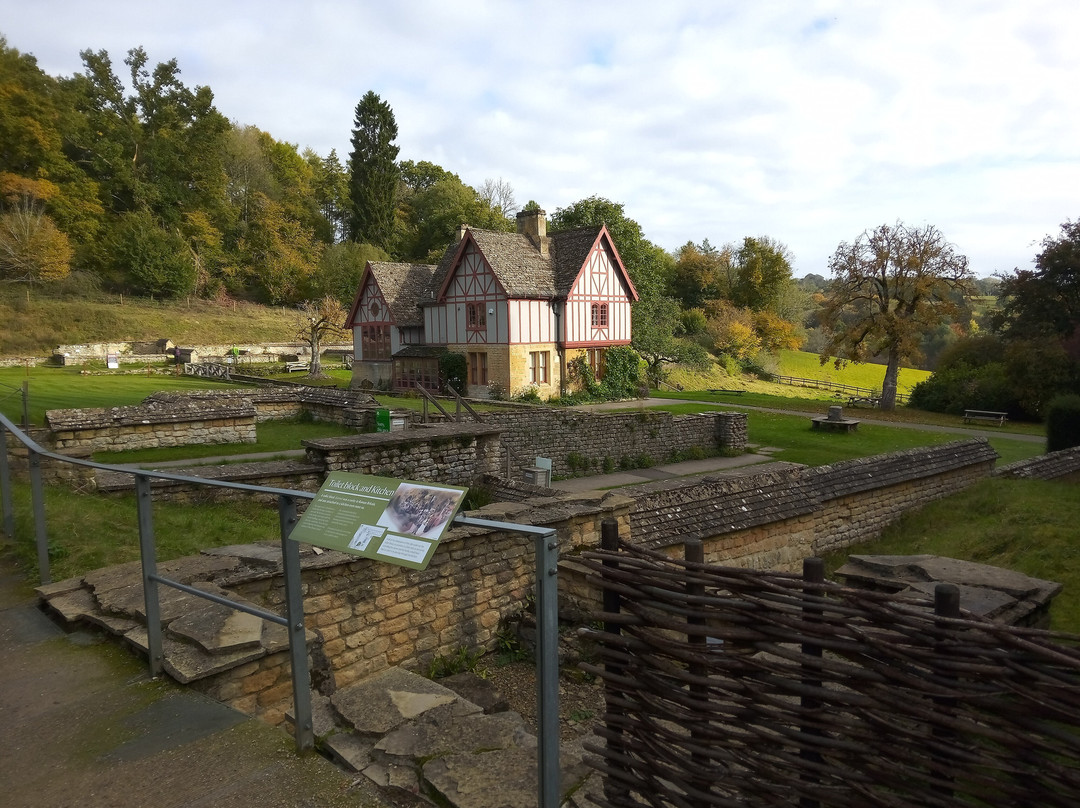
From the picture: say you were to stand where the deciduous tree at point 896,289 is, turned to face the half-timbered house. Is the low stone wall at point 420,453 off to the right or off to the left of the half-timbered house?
left

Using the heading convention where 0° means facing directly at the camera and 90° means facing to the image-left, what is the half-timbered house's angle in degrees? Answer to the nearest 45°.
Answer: approximately 45°

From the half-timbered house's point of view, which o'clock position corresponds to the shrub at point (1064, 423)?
The shrub is roughly at 9 o'clock from the half-timbered house.

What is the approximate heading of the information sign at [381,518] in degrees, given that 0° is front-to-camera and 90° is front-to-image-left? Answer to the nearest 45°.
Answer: approximately 45°

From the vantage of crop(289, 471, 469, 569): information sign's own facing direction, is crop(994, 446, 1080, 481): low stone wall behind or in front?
behind

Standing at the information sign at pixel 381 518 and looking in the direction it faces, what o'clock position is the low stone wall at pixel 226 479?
The low stone wall is roughly at 4 o'clock from the information sign.

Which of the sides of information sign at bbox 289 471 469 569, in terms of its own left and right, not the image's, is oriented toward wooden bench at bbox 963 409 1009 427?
back

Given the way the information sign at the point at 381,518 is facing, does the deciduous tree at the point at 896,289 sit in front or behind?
behind

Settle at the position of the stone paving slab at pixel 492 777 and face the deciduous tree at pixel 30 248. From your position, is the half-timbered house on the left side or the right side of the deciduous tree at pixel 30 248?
right

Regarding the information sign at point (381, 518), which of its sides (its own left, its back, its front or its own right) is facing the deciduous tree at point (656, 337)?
back

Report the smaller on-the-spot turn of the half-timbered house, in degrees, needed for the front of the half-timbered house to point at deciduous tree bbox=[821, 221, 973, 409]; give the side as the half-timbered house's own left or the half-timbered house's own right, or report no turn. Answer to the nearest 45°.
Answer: approximately 135° to the half-timbered house's own left
